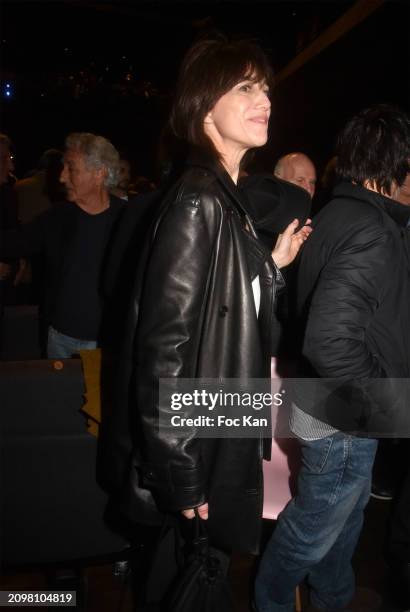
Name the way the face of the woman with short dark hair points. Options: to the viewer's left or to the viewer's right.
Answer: to the viewer's right

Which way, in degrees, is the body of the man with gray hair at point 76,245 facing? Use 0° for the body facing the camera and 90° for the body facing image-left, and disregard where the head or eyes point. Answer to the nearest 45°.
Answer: approximately 45°

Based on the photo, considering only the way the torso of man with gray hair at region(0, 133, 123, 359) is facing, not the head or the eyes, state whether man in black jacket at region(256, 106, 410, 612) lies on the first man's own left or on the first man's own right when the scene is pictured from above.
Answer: on the first man's own left

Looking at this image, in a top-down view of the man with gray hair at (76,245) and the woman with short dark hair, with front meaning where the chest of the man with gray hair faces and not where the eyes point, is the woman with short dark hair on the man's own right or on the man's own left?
on the man's own left
